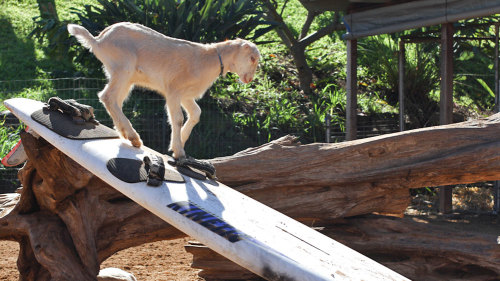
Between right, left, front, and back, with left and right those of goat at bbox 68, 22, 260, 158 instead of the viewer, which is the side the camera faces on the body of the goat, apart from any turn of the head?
right

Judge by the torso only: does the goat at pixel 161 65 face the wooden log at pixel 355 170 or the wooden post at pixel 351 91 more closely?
the wooden log

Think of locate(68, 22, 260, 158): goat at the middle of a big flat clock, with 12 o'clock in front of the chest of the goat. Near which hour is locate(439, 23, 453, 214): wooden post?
The wooden post is roughly at 11 o'clock from the goat.

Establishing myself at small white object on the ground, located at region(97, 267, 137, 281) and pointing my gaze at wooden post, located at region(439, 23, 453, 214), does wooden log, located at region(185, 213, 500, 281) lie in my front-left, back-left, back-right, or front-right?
front-right

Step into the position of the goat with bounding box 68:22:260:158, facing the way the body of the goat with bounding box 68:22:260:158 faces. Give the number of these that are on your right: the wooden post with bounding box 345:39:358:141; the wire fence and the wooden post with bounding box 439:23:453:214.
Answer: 0

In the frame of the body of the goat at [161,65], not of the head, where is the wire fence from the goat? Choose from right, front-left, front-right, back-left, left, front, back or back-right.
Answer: left

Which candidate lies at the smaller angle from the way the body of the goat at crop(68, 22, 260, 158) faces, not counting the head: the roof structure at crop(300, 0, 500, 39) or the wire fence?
the roof structure

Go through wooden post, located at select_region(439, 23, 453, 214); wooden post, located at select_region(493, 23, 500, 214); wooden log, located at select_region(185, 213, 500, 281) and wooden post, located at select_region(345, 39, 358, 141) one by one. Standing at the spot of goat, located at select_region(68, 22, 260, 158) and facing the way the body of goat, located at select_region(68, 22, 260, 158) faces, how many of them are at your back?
0

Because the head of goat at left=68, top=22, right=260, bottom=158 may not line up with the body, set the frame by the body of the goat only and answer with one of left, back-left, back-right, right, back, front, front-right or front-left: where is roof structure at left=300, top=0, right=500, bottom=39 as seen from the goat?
front-left

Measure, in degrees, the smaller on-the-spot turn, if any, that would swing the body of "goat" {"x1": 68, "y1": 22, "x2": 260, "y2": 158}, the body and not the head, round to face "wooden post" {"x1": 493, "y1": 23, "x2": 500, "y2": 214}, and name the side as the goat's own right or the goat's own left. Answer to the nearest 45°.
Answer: approximately 45° to the goat's own left
